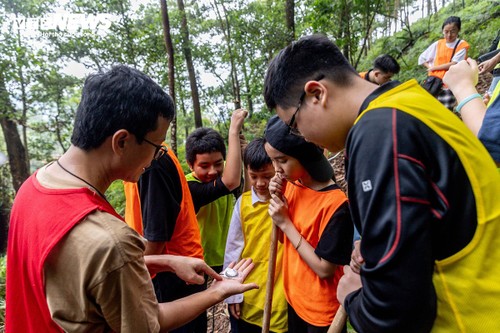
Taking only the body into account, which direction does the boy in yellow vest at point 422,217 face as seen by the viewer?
to the viewer's left

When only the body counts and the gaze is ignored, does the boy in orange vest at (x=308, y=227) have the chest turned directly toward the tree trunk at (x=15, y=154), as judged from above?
no

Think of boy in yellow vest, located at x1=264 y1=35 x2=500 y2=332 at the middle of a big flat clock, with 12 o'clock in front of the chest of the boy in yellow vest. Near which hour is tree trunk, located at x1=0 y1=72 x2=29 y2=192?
The tree trunk is roughly at 1 o'clock from the boy in yellow vest.

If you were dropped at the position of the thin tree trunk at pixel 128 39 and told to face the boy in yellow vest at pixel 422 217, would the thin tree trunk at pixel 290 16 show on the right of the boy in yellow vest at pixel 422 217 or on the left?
left

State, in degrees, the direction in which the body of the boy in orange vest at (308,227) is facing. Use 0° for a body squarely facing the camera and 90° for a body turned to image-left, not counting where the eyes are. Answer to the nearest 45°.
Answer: approximately 45°

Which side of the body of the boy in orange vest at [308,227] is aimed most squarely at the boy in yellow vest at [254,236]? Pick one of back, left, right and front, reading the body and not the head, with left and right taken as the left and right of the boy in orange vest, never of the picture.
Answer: right

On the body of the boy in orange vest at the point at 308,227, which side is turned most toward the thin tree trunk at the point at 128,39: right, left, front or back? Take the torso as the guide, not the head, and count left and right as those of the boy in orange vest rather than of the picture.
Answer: right

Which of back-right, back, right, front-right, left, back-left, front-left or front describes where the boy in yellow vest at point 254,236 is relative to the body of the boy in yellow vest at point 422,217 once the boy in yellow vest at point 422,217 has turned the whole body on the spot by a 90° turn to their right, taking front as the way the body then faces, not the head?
front-left

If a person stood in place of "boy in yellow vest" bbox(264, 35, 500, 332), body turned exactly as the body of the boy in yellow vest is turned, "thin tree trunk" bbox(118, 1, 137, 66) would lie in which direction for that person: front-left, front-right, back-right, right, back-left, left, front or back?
front-right

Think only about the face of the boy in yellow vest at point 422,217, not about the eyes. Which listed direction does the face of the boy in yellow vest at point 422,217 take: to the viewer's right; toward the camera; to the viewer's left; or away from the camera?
to the viewer's left

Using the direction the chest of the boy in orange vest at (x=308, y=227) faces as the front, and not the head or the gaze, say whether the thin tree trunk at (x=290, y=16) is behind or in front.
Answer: behind

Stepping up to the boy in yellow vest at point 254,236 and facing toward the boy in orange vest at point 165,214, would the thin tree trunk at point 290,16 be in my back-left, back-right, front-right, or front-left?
back-right

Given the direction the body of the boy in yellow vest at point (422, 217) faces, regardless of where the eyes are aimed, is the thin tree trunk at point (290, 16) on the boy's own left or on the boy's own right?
on the boy's own right
